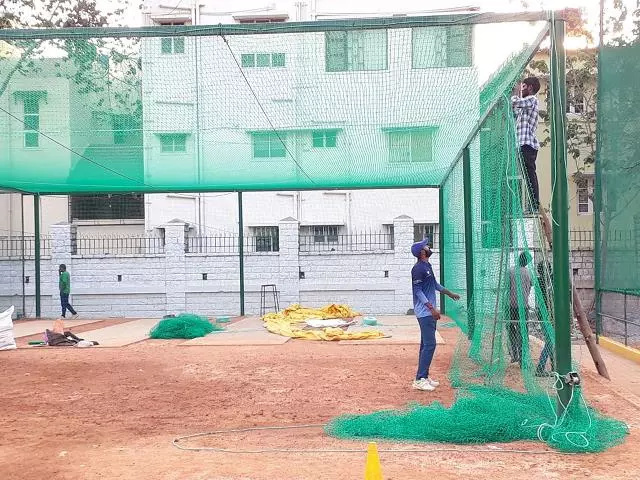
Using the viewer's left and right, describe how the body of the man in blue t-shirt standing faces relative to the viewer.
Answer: facing to the right of the viewer

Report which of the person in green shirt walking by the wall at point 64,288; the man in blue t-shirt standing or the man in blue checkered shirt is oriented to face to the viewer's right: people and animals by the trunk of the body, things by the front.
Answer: the man in blue t-shirt standing

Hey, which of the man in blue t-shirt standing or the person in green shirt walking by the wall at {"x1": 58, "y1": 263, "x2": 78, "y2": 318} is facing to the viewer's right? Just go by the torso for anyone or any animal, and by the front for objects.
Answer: the man in blue t-shirt standing

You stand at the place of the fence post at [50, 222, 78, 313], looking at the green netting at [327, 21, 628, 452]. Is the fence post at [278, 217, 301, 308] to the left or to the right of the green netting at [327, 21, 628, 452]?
left

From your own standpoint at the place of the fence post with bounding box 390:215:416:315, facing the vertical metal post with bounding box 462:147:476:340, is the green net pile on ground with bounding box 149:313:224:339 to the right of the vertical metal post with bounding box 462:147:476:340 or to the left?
right

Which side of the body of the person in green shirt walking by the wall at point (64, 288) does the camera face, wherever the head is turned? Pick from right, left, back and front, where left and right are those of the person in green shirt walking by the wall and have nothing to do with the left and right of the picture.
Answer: left
